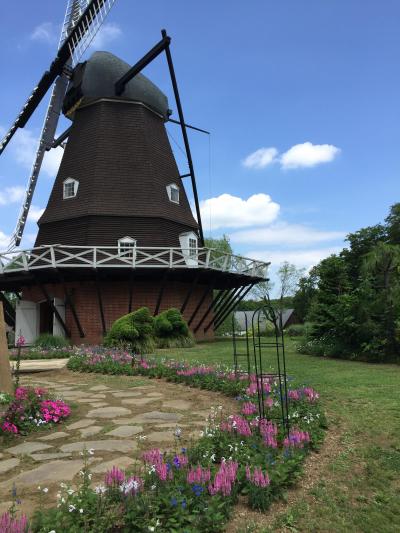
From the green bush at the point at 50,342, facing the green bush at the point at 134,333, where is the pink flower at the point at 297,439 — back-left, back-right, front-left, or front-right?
front-right

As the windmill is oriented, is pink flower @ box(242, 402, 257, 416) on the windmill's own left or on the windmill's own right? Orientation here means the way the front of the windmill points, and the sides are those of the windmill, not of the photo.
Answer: on the windmill's own left

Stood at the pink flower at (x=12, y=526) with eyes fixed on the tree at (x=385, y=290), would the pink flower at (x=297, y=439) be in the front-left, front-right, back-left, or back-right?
front-right

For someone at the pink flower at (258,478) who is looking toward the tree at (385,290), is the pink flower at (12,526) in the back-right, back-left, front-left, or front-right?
back-left

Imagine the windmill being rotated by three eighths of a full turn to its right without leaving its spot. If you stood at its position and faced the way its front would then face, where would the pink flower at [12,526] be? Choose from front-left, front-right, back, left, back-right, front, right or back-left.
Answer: back

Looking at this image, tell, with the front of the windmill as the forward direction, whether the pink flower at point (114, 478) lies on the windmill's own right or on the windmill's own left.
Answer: on the windmill's own left

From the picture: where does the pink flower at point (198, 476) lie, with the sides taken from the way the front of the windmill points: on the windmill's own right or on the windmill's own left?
on the windmill's own left

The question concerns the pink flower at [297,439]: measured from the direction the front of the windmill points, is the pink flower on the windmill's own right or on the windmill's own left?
on the windmill's own left

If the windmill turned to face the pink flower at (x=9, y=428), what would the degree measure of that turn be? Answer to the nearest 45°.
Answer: approximately 45° to its left

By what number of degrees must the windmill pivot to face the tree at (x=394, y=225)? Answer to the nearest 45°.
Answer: approximately 180°

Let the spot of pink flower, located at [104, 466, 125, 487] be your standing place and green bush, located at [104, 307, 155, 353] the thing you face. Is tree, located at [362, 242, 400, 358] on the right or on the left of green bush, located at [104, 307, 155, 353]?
right

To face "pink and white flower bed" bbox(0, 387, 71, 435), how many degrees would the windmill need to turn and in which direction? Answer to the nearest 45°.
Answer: approximately 45° to its left

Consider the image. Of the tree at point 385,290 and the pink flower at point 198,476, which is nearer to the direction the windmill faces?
the pink flower

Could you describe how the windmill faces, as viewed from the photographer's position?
facing the viewer and to the left of the viewer
